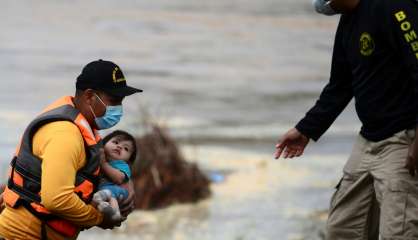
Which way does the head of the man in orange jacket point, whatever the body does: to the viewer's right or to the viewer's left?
to the viewer's right

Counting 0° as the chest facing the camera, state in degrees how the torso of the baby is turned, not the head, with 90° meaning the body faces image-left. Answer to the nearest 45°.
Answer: approximately 45°

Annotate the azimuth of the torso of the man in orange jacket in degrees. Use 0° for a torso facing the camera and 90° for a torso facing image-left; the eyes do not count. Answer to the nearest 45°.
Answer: approximately 270°
